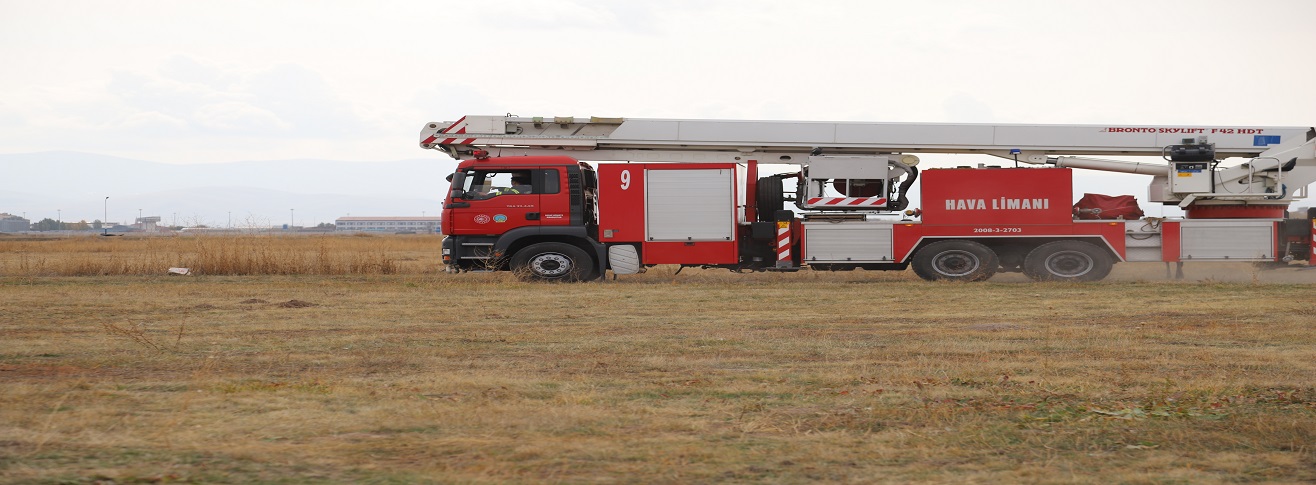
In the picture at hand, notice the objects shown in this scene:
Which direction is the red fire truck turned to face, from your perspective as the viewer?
facing to the left of the viewer
